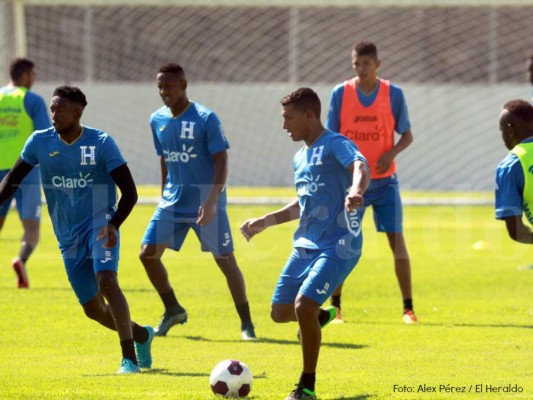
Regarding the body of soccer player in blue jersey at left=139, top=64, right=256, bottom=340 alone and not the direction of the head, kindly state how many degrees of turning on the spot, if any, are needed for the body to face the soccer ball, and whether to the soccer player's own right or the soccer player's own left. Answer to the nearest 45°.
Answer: approximately 45° to the soccer player's own left

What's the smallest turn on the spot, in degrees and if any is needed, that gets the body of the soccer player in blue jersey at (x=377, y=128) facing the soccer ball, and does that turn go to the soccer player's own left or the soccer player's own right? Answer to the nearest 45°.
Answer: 0° — they already face it

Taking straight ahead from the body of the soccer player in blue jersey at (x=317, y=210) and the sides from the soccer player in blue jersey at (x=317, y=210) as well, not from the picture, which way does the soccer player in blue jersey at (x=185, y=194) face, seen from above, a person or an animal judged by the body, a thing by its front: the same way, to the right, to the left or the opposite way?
the same way

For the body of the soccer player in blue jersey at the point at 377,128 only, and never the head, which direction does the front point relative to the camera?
toward the camera

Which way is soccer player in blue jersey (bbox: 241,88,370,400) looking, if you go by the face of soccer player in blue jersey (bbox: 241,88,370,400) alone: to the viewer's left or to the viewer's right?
to the viewer's left

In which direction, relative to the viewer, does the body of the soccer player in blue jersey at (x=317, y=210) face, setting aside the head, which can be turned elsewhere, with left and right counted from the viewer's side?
facing the viewer and to the left of the viewer

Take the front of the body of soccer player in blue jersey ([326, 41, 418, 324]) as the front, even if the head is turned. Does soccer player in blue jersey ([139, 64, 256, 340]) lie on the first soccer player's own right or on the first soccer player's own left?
on the first soccer player's own right

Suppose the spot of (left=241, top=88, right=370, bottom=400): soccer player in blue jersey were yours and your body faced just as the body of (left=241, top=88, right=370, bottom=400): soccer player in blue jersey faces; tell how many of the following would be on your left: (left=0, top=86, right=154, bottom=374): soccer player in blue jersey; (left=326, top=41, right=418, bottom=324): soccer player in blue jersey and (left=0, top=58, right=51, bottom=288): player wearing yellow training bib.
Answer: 0

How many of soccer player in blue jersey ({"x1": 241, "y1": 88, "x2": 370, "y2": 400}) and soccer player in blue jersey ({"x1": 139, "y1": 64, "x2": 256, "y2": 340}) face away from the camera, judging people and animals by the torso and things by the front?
0

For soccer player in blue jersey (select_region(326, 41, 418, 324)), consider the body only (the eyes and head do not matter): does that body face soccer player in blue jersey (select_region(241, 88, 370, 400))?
yes

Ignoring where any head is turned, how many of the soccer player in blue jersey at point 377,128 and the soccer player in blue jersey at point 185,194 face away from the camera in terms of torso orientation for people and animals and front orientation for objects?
0

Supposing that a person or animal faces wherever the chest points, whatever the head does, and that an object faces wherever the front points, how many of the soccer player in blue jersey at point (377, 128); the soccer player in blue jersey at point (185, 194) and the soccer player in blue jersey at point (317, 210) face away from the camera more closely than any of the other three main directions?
0
